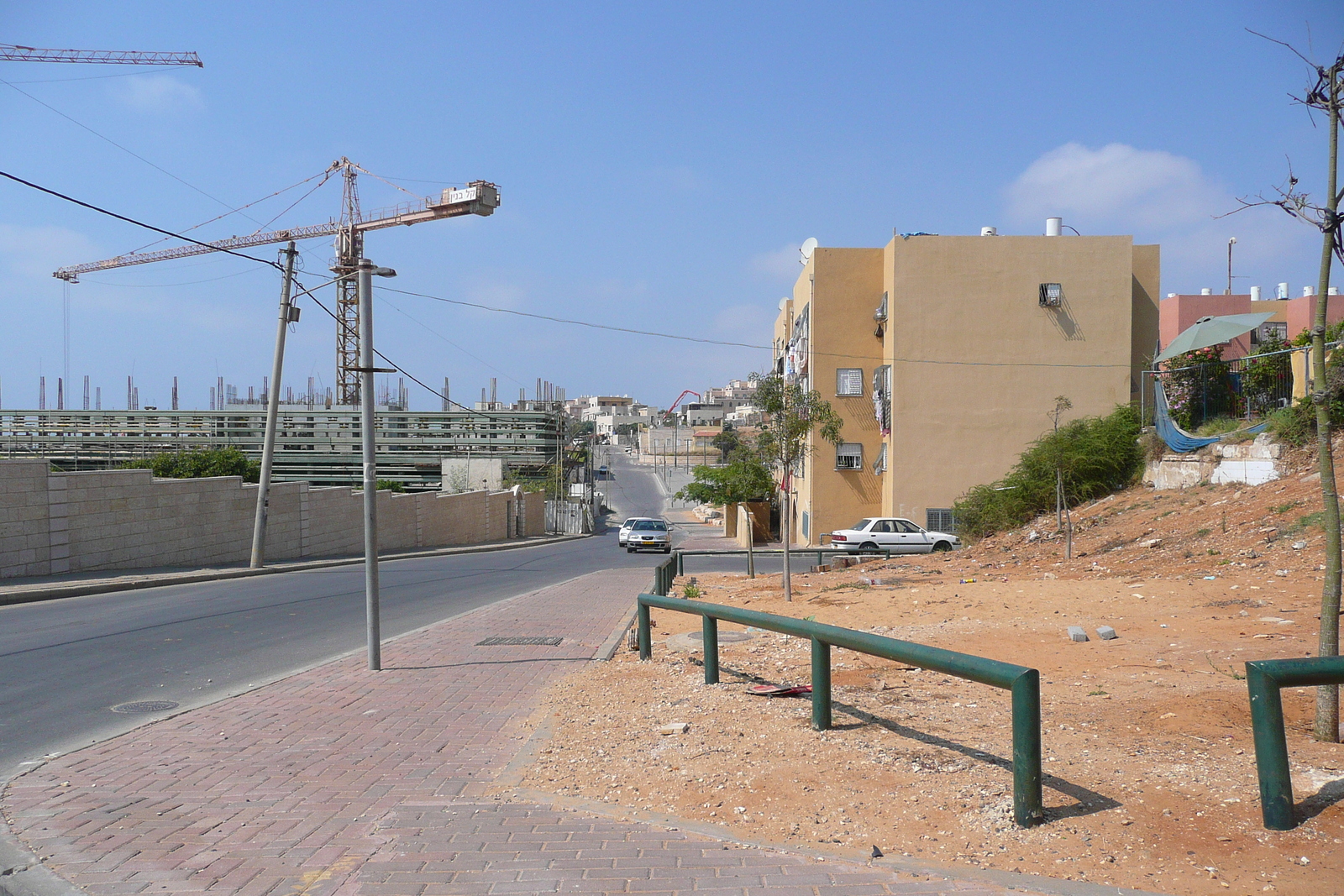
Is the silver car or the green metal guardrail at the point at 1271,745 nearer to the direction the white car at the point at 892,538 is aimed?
the green metal guardrail

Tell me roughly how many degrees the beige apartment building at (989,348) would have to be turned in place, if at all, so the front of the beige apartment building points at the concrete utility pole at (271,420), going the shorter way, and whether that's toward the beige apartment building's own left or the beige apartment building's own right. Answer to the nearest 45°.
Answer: approximately 45° to the beige apartment building's own left

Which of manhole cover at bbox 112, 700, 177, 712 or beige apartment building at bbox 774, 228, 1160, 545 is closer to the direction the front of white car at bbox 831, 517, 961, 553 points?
the beige apartment building

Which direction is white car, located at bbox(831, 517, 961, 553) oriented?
to the viewer's right

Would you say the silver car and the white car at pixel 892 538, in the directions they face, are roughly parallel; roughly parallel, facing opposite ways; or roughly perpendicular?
roughly perpendicular

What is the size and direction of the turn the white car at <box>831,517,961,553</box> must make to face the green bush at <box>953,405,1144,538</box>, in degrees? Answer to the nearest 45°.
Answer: approximately 45° to its right

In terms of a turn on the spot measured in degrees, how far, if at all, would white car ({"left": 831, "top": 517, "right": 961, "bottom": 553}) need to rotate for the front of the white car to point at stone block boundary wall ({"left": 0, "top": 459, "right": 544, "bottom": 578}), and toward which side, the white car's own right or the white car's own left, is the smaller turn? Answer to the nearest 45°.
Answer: approximately 135° to the white car's own right

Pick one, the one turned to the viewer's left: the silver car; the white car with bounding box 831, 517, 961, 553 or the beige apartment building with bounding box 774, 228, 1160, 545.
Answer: the beige apartment building

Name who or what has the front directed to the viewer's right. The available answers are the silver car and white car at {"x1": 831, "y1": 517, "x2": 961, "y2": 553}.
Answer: the white car

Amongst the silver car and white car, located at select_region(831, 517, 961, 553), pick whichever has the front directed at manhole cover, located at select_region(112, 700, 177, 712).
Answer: the silver car
